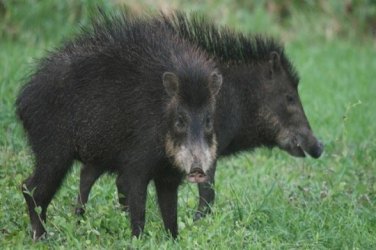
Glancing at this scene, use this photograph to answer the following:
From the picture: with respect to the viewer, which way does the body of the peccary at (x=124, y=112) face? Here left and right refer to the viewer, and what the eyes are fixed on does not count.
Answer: facing the viewer and to the right of the viewer

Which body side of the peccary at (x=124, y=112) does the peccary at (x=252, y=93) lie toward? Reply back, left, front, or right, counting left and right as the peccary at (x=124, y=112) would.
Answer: left

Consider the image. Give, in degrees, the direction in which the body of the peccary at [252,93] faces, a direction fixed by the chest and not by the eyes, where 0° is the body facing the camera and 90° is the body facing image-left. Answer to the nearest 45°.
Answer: approximately 270°

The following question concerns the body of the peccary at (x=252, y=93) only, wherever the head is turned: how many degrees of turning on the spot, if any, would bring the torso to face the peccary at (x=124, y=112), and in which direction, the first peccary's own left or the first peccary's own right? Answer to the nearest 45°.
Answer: approximately 135° to the first peccary's own right

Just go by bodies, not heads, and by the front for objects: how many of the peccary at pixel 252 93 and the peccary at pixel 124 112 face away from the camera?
0
